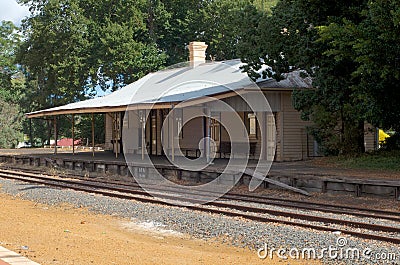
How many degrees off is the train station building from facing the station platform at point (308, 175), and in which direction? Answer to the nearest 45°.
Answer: approximately 45° to its left
